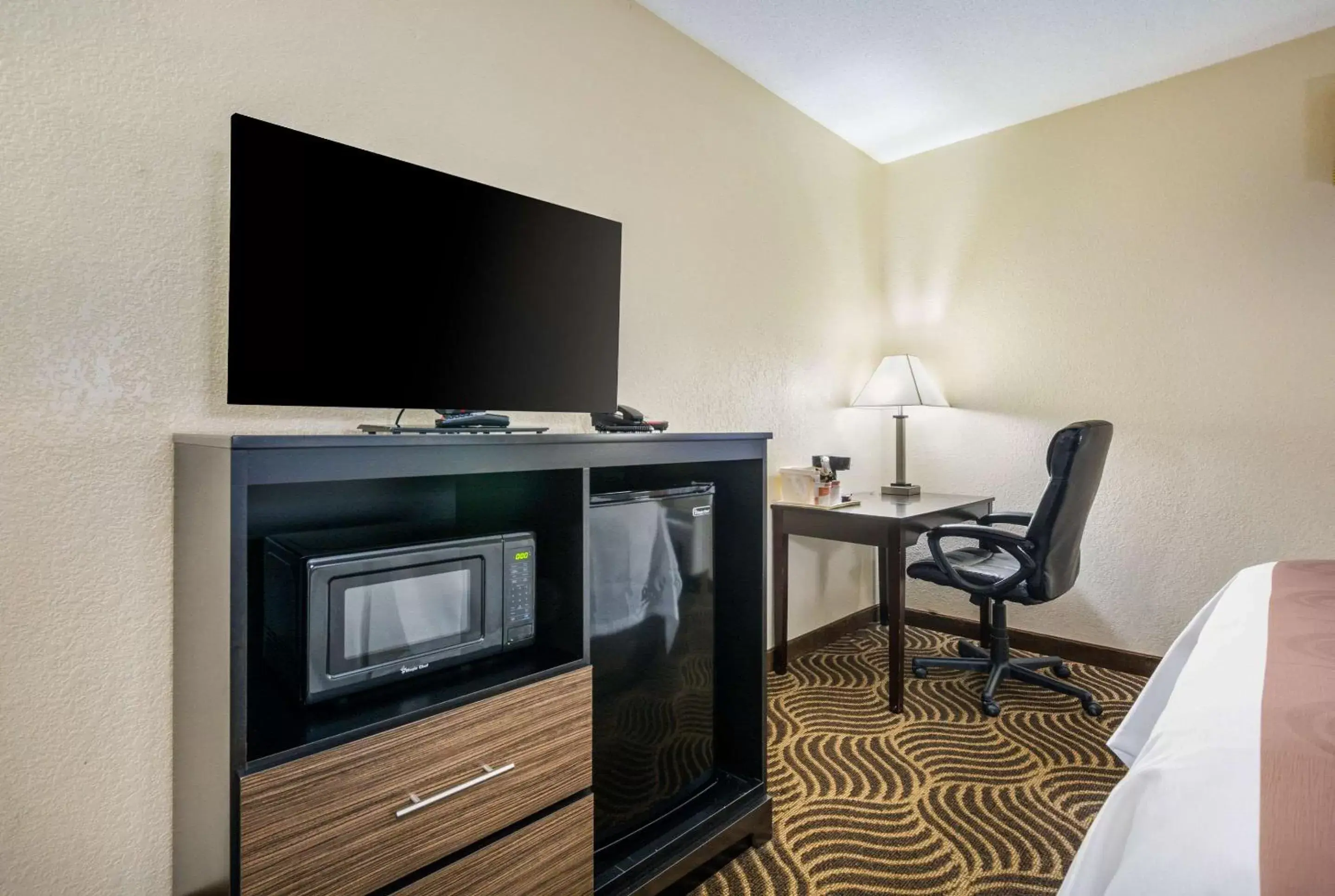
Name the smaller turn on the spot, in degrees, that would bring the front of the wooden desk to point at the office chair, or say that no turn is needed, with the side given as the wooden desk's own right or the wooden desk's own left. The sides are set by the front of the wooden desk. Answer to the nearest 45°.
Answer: approximately 45° to the wooden desk's own left

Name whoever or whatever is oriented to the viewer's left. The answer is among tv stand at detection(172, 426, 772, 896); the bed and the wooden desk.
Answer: the bed

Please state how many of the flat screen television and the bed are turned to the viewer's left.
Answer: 1

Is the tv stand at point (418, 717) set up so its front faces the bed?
yes

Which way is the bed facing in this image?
to the viewer's left

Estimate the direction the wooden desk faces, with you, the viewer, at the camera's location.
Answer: facing the viewer and to the right of the viewer

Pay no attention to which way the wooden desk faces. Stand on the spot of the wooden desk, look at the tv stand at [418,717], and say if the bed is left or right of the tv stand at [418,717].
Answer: left

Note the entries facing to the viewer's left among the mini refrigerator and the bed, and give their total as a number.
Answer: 1

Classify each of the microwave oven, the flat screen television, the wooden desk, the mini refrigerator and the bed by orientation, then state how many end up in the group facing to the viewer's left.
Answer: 1
